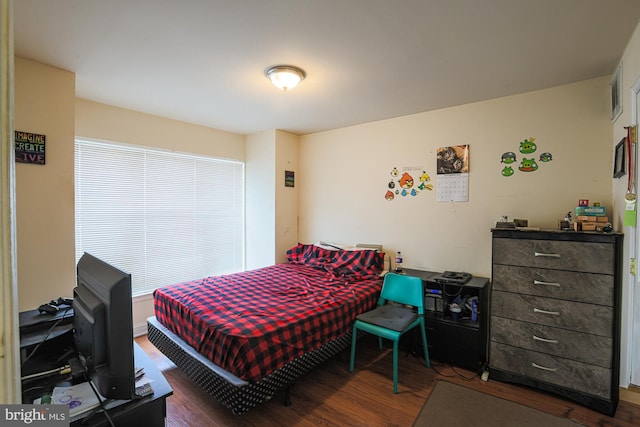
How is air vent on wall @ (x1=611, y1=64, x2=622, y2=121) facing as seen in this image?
to the viewer's left

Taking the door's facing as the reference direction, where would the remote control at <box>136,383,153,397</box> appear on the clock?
The remote control is roughly at 10 o'clock from the door.

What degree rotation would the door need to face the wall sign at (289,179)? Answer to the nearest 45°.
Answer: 0° — it already faces it

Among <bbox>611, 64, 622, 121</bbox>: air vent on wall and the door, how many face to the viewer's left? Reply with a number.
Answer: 2

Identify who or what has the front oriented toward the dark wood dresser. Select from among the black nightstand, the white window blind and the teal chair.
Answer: the white window blind

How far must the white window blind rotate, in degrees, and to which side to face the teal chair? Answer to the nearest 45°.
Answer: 0° — it already faces it

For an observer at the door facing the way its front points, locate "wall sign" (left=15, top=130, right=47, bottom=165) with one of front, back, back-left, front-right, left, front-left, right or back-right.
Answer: front-left

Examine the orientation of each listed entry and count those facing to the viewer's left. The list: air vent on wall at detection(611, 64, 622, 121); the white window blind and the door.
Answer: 2

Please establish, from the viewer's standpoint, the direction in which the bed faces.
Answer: facing the viewer and to the left of the viewer

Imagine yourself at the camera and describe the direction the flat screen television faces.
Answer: facing away from the viewer and to the right of the viewer

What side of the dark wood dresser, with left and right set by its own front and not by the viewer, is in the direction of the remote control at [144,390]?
front

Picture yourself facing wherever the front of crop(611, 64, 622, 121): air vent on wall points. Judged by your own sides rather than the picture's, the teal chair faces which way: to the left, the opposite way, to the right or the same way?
to the left

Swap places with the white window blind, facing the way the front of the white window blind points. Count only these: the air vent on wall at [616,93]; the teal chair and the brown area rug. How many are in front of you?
3
